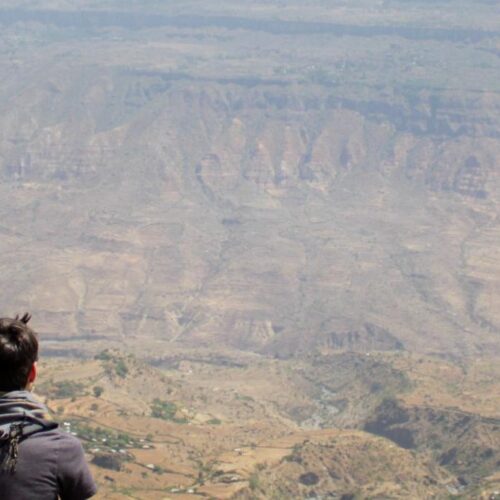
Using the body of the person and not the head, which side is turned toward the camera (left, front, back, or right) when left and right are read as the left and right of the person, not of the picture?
back
